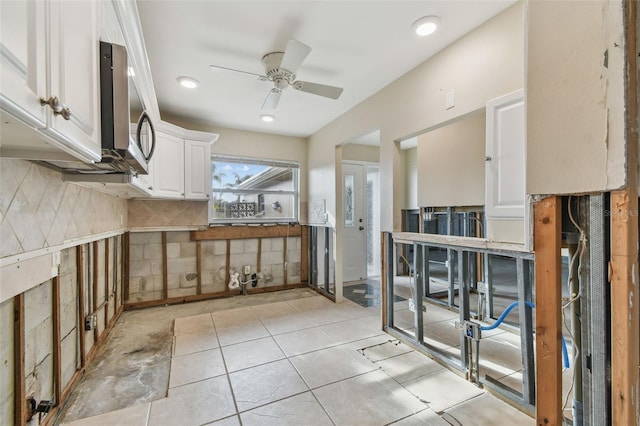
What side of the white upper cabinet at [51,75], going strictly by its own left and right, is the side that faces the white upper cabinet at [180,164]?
left

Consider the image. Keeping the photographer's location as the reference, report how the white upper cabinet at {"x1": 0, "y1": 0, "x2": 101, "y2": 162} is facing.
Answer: facing the viewer and to the right of the viewer

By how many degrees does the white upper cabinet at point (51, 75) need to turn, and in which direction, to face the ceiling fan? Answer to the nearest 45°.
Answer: approximately 90° to its left

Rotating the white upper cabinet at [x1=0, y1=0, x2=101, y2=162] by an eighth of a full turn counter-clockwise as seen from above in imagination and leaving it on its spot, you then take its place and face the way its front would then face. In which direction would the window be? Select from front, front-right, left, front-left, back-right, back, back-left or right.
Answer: front-left

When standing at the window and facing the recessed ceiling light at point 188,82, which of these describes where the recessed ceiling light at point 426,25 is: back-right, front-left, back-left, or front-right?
front-left

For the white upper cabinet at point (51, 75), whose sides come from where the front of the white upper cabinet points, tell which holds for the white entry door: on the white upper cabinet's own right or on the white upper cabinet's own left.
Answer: on the white upper cabinet's own left

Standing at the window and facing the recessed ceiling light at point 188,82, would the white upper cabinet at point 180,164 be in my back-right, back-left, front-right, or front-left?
front-right

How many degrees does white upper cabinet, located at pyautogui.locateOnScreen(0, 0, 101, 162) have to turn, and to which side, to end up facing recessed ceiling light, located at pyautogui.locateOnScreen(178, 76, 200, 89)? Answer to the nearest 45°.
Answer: approximately 90° to its left

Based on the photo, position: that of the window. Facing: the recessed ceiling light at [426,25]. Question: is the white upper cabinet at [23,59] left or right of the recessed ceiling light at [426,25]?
right

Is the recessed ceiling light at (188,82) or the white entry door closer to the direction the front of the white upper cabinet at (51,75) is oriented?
the white entry door
